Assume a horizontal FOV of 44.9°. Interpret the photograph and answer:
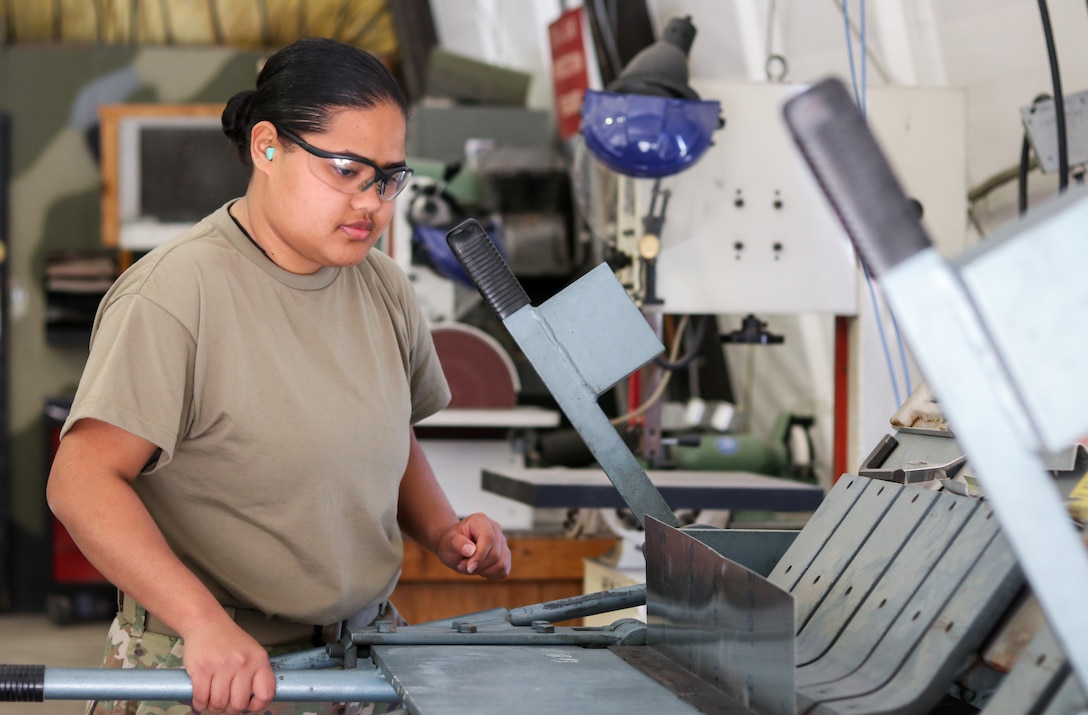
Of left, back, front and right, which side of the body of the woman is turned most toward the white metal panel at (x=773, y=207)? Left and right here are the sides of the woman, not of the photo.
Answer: left

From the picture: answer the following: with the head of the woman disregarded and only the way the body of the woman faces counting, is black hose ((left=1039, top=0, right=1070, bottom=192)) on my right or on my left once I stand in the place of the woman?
on my left

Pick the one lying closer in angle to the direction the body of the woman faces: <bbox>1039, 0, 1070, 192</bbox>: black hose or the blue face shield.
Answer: the black hose

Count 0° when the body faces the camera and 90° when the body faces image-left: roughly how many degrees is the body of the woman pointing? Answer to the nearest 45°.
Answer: approximately 315°
